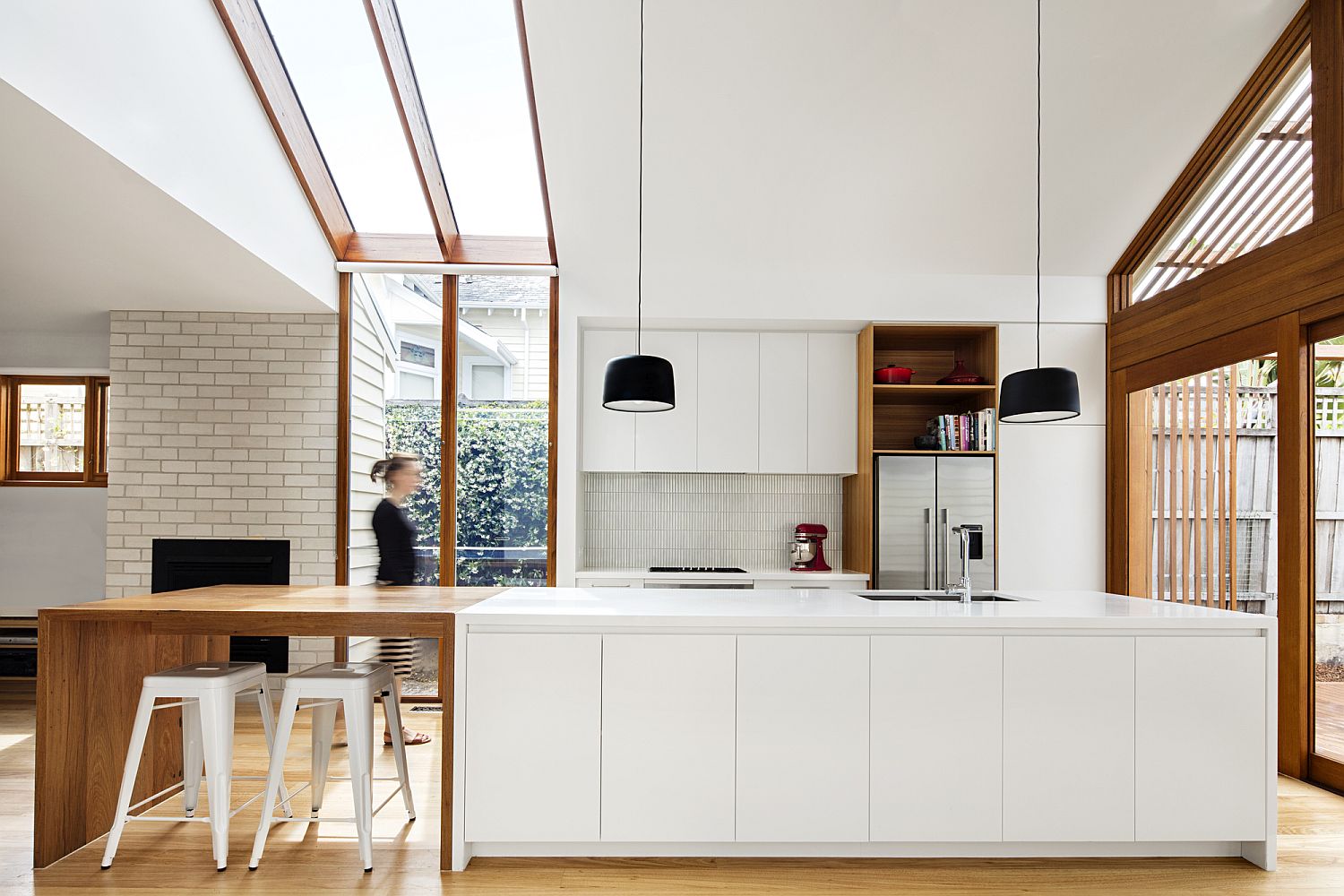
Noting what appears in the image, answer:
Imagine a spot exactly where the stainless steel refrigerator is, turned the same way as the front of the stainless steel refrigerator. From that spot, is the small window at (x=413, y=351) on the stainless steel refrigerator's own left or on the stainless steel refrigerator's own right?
on the stainless steel refrigerator's own right

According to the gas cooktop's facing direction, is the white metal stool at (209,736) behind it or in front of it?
in front

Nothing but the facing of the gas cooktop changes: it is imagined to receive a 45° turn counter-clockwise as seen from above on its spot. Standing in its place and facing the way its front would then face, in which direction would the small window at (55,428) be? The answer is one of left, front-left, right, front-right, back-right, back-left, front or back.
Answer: back-right

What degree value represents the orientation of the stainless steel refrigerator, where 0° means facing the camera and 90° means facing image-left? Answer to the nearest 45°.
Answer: approximately 0°

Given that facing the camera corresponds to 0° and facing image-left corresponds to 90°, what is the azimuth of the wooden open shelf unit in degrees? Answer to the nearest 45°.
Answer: approximately 0°

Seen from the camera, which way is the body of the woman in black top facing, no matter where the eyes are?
to the viewer's right

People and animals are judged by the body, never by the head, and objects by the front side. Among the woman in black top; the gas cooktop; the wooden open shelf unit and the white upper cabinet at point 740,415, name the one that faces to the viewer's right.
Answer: the woman in black top

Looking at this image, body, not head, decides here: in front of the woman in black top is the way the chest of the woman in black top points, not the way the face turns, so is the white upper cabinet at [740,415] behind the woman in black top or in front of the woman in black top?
in front

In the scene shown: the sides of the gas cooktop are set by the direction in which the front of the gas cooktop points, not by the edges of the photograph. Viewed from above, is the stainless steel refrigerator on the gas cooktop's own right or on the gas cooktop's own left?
on the gas cooktop's own left

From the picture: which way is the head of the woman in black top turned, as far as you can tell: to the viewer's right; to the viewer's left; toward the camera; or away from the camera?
to the viewer's right

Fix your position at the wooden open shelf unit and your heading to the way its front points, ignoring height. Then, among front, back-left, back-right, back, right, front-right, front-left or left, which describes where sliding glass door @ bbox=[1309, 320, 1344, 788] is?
front-left
